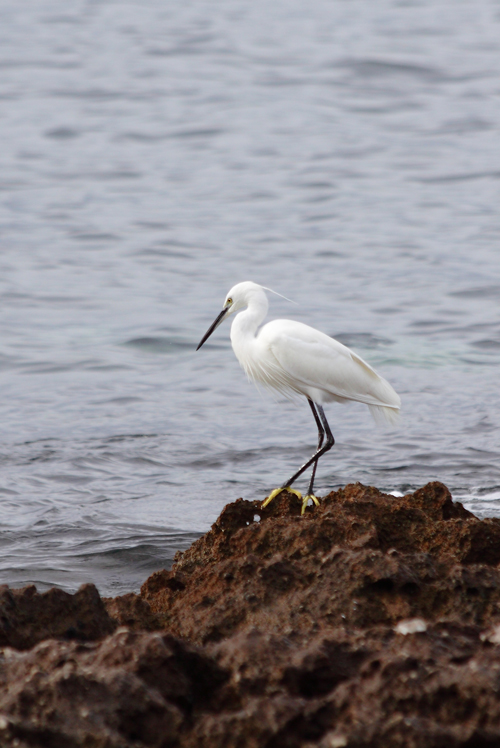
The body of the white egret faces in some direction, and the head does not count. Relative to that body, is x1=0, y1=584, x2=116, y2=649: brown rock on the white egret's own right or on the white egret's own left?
on the white egret's own left

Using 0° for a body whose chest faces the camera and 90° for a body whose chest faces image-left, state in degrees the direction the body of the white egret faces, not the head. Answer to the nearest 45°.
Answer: approximately 90°
